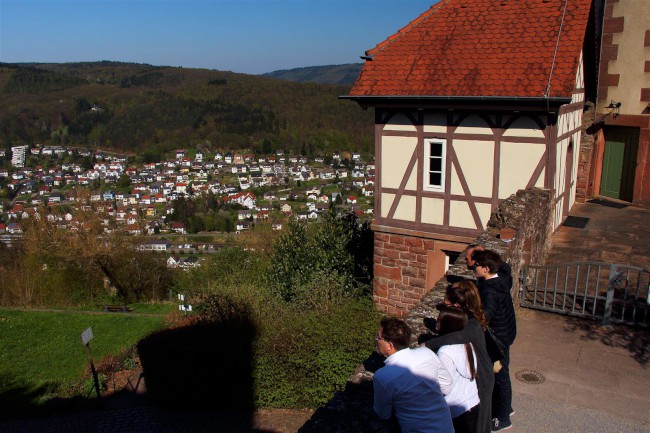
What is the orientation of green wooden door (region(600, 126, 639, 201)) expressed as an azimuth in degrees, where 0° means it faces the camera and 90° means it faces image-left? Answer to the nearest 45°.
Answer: approximately 45°

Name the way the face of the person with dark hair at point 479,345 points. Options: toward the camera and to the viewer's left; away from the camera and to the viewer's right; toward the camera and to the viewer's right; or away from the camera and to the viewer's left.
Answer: away from the camera and to the viewer's left

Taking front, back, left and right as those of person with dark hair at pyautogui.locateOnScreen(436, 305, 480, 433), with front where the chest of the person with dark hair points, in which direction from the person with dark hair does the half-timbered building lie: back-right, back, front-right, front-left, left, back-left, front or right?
front-right

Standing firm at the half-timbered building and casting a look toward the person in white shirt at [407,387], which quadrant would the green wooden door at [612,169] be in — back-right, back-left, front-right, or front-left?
back-left

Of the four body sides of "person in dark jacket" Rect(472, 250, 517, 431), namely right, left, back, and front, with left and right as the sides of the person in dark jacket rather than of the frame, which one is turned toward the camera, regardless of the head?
left

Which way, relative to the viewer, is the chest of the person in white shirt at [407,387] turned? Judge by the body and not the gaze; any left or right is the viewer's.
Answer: facing away from the viewer and to the left of the viewer

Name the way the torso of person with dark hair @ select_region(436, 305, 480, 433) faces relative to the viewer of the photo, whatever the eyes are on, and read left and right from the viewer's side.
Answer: facing away from the viewer and to the left of the viewer

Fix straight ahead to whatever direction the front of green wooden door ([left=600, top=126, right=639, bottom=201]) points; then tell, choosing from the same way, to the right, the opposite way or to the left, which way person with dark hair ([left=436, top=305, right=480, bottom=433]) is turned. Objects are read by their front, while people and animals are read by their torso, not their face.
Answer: to the right

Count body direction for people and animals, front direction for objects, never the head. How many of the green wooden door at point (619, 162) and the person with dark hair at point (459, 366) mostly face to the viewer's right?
0

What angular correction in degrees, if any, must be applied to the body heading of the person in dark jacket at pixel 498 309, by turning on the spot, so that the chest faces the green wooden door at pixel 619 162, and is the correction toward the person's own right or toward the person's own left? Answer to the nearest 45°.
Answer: approximately 90° to the person's own right

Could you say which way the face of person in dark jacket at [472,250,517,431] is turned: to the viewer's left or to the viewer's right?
to the viewer's left

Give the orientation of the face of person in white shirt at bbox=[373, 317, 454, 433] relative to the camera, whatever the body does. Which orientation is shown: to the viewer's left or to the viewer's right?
to the viewer's left

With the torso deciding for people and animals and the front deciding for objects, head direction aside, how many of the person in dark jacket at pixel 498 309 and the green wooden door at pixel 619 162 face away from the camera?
0
